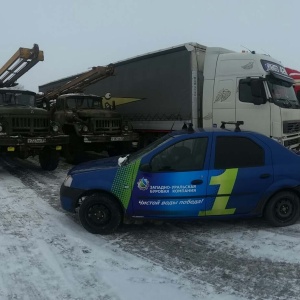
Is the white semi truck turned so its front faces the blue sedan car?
no

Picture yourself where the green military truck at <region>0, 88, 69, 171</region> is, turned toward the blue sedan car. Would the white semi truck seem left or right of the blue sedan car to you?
left

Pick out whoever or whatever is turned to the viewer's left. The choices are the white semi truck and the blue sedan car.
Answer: the blue sedan car

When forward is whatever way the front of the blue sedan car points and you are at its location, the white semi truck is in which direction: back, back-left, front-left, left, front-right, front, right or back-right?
right

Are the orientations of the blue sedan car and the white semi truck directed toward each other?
no

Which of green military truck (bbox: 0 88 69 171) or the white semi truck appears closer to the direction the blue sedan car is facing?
the green military truck

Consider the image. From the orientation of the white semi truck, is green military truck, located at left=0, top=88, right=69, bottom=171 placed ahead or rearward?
rearward

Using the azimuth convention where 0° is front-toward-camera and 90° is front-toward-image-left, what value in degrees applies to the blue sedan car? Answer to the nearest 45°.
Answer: approximately 90°

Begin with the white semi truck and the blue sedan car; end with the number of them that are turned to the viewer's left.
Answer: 1

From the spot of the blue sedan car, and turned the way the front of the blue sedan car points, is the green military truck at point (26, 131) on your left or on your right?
on your right

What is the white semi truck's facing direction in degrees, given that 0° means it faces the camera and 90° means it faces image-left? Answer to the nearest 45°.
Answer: approximately 315°
